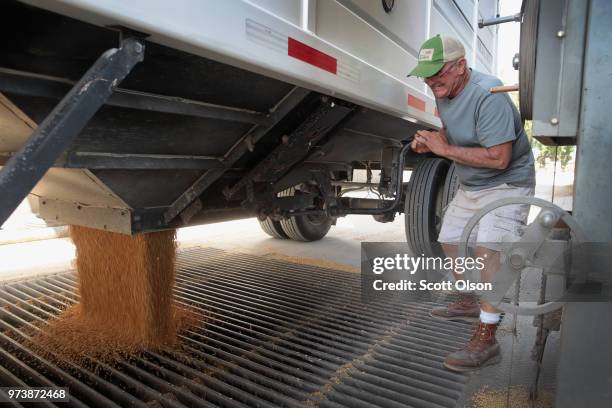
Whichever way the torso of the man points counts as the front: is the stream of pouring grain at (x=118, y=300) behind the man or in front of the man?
in front

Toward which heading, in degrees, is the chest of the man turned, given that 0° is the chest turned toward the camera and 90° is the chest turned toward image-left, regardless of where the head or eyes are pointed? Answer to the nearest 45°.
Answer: approximately 45°

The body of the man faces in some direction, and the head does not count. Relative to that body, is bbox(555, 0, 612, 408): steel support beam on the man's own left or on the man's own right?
on the man's own left

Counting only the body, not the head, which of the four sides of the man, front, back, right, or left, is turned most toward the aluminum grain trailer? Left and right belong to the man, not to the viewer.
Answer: front
